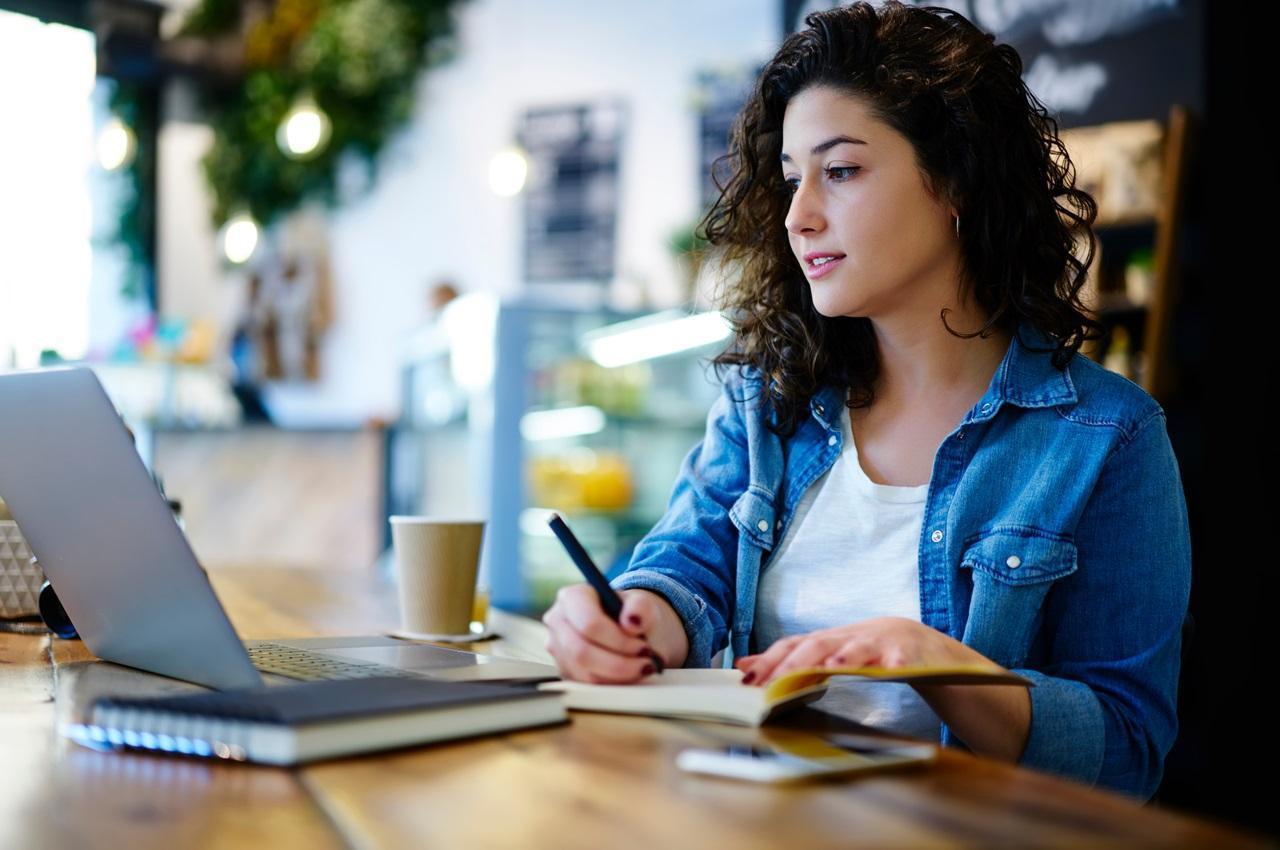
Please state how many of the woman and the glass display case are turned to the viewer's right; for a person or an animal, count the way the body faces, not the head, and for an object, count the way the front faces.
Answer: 0

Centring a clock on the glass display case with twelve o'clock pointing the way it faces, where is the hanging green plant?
The hanging green plant is roughly at 4 o'clock from the glass display case.

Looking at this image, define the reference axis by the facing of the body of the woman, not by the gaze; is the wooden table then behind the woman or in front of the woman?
in front

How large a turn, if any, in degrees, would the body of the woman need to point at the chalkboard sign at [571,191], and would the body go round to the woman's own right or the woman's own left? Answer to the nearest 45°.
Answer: approximately 135° to the woman's own right

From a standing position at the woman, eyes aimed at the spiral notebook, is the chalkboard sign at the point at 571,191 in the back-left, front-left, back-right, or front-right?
back-right

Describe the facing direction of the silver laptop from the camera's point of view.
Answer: facing away from the viewer and to the right of the viewer

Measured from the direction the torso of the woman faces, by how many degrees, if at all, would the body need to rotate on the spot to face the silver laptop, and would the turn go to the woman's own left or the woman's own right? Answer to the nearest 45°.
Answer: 0° — they already face it

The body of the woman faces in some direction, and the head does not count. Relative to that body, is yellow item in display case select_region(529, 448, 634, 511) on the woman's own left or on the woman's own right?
on the woman's own right

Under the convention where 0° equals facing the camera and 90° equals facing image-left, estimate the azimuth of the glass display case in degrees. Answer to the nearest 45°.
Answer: approximately 45°

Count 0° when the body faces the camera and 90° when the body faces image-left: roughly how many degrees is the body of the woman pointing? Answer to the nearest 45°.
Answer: approximately 45°
